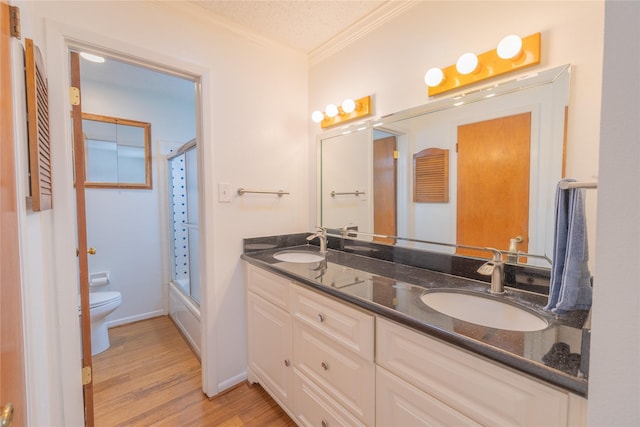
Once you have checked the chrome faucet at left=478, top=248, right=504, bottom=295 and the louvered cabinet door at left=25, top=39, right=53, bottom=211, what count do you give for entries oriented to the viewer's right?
1

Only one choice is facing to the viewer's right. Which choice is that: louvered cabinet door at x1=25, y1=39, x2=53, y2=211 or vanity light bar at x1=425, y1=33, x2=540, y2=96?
the louvered cabinet door

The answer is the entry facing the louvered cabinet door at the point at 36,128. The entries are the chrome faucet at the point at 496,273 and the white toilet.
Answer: the chrome faucet

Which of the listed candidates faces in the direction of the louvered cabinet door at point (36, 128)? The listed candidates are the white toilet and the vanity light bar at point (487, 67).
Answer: the vanity light bar

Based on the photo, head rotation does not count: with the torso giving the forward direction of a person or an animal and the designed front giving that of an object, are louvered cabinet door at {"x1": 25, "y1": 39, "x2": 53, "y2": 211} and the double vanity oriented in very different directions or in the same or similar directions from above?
very different directions

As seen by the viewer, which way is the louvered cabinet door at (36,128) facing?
to the viewer's right

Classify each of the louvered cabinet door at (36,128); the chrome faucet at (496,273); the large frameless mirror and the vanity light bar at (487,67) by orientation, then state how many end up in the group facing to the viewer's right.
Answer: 1

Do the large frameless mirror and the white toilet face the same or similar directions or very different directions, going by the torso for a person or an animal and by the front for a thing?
very different directions

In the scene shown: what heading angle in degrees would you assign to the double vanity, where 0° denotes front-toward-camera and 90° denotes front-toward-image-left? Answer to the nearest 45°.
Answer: approximately 45°

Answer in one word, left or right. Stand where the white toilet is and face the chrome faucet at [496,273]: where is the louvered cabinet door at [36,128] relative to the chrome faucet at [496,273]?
right

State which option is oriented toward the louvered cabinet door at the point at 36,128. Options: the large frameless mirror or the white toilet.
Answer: the large frameless mirror

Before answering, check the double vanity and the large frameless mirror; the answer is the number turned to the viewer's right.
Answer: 0

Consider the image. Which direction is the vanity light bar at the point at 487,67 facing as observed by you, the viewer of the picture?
facing the viewer and to the left of the viewer
